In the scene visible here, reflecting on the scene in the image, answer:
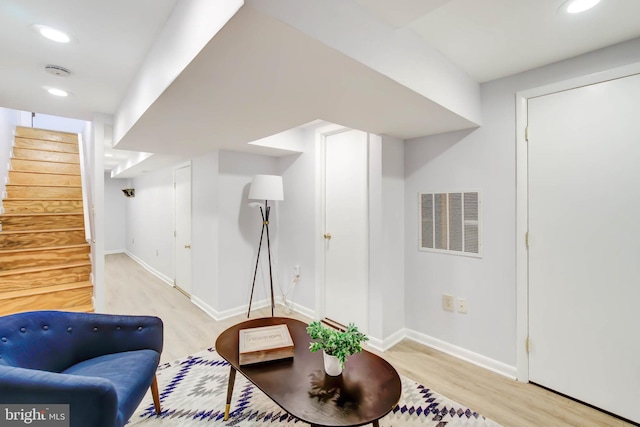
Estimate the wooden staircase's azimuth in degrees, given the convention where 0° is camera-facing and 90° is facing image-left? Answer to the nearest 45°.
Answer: approximately 0°

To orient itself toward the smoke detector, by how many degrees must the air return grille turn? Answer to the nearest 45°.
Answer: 0° — it already faces it

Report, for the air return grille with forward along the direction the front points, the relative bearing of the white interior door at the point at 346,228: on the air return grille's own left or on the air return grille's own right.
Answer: on the air return grille's own right

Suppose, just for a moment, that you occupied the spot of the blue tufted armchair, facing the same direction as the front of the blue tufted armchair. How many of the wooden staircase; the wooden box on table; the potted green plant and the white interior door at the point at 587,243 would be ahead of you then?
3

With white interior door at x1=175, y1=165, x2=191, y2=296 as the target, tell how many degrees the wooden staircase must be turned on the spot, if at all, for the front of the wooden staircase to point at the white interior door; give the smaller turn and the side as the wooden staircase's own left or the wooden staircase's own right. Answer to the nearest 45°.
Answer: approximately 90° to the wooden staircase's own left

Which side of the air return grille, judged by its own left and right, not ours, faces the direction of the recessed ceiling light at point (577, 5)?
left

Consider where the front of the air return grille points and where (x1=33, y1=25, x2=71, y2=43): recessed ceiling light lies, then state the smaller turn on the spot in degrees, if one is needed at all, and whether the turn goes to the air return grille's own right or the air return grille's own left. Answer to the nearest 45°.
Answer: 0° — it already faces it

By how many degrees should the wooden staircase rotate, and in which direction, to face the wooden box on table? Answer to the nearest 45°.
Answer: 0° — it already faces it

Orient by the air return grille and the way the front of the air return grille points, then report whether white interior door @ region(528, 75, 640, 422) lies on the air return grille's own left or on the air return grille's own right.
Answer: on the air return grille's own left

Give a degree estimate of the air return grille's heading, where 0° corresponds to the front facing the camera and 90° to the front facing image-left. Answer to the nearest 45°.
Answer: approximately 45°

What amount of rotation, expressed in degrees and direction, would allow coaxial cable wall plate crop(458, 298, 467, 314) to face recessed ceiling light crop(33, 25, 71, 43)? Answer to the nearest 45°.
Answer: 0° — it already faces it
